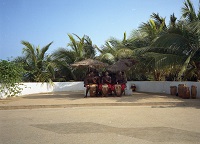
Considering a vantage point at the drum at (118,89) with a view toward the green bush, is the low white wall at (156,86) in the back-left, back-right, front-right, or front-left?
back-right

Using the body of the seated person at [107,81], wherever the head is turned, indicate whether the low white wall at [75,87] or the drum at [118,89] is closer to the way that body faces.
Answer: the drum

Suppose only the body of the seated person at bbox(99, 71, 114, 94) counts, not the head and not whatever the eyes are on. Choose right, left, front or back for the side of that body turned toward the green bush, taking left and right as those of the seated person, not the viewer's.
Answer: right

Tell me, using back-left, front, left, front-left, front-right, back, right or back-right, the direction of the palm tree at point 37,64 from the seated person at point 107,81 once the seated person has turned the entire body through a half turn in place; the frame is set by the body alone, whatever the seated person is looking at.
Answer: front-left

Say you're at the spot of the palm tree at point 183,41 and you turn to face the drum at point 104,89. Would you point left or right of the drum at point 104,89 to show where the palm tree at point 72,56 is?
right

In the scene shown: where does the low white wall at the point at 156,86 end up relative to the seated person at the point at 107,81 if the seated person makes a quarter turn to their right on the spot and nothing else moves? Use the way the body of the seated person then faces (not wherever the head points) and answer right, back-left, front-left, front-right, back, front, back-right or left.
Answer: back-right

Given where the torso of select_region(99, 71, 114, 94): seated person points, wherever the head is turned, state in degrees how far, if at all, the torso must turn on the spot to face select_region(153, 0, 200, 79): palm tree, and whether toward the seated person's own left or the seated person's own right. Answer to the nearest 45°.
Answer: approximately 90° to the seated person's own left

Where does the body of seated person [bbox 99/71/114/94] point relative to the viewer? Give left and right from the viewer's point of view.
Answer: facing the viewer

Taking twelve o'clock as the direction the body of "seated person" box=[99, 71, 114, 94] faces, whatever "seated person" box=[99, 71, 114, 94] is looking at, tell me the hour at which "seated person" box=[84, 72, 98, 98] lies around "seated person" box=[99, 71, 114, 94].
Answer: "seated person" box=[84, 72, 98, 98] is roughly at 3 o'clock from "seated person" box=[99, 71, 114, 94].

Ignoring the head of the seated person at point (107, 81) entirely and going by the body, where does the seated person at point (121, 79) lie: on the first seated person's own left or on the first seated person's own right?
on the first seated person's own left

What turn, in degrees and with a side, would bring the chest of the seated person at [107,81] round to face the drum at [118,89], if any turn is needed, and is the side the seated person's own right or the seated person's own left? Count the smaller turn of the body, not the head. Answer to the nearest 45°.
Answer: approximately 45° to the seated person's own left

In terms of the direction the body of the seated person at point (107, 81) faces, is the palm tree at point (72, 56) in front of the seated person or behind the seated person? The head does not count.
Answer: behind

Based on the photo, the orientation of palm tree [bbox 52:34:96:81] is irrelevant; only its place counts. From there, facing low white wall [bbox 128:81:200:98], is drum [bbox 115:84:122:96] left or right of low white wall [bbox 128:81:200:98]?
right

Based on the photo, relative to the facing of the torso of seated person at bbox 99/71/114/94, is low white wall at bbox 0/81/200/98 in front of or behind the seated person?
behind
